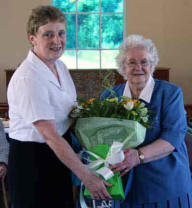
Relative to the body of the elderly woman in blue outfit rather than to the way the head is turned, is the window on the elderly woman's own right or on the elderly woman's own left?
on the elderly woman's own right

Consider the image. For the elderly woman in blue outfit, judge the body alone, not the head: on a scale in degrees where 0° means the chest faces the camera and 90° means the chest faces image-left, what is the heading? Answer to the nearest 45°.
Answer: approximately 45°

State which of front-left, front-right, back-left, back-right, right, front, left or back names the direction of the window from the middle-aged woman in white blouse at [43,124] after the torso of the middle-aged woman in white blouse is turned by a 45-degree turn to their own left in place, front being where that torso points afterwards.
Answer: left
